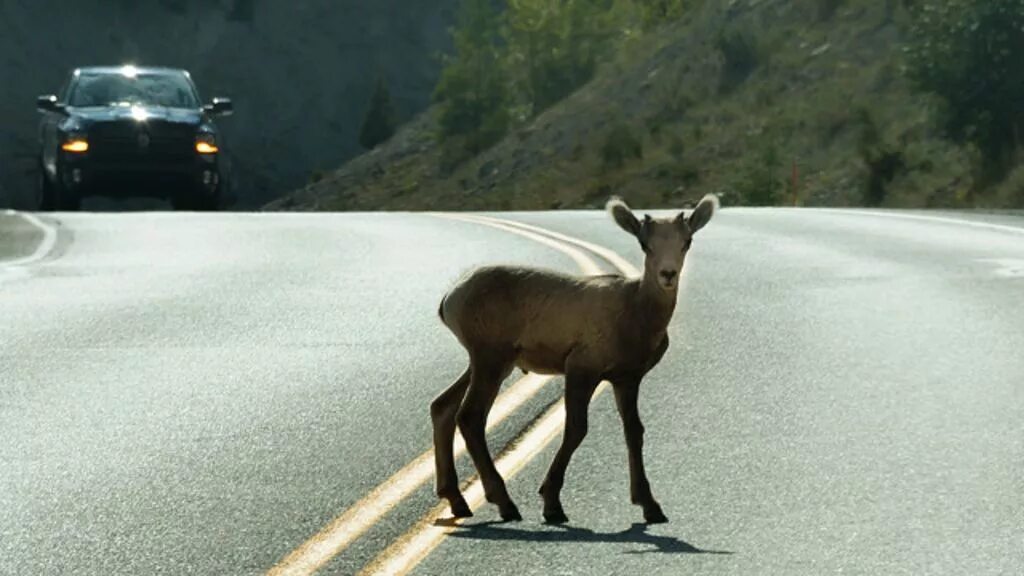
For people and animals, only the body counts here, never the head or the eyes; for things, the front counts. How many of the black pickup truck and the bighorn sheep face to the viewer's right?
1

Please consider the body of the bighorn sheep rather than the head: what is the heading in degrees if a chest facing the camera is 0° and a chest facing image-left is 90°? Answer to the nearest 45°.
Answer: approximately 270°

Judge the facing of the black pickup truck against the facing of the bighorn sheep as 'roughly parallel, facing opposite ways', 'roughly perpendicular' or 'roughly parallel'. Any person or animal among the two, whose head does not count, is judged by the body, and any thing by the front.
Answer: roughly perpendicular

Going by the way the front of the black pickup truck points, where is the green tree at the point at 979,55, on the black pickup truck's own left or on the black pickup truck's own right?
on the black pickup truck's own left

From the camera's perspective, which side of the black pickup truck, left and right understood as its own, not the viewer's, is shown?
front

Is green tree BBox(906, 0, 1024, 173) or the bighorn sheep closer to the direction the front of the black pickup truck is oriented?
the bighorn sheep

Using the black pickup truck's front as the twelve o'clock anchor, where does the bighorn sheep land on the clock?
The bighorn sheep is roughly at 12 o'clock from the black pickup truck.

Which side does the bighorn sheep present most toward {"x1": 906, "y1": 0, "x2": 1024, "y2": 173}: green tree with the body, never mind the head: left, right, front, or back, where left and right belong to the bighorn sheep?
left
